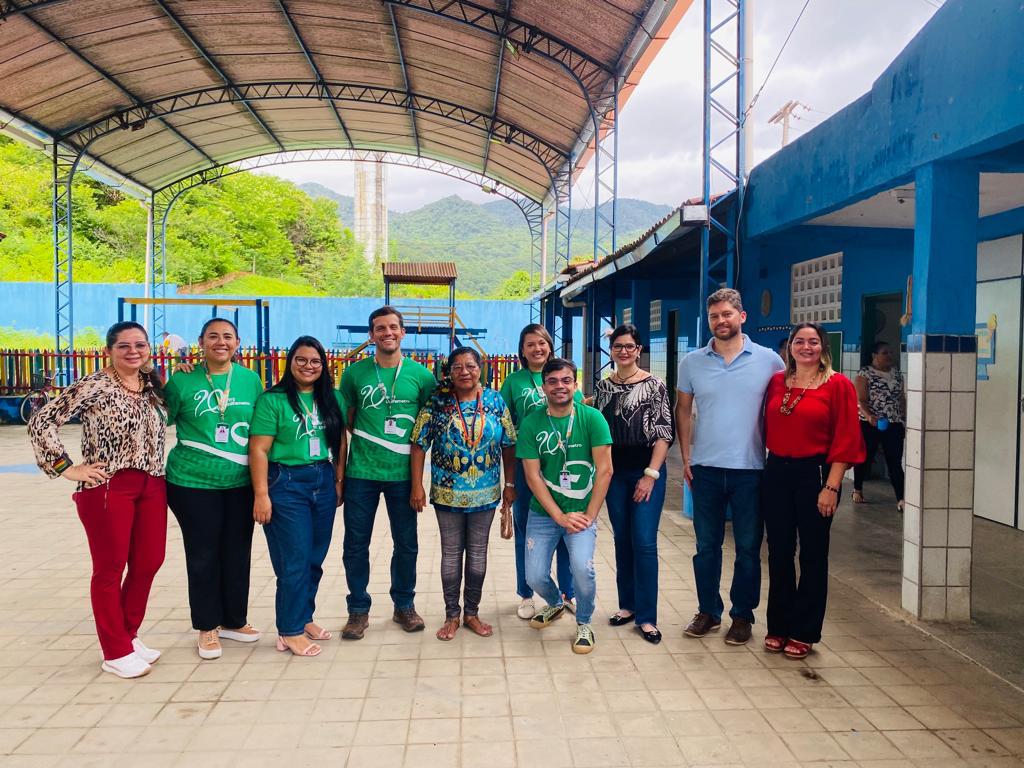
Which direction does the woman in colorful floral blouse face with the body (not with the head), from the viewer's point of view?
toward the camera

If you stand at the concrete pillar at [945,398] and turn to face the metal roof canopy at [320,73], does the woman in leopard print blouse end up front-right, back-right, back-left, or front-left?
front-left

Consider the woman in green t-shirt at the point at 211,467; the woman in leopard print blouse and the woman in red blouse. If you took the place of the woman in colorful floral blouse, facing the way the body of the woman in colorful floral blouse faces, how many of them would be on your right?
2

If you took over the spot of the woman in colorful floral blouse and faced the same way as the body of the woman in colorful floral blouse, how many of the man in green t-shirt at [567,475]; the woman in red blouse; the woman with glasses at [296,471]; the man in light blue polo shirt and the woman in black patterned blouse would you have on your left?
4

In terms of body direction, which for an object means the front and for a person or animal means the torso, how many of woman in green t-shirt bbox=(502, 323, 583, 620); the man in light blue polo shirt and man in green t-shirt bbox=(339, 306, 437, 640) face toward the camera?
3

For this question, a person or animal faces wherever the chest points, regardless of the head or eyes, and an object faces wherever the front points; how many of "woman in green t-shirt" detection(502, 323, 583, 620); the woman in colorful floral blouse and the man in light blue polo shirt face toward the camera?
3

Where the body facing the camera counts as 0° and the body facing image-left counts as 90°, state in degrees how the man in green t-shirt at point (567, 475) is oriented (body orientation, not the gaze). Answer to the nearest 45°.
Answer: approximately 0°

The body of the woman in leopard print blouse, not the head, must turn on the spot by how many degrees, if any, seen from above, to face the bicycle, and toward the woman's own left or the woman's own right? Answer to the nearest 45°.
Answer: approximately 135° to the woman's own left

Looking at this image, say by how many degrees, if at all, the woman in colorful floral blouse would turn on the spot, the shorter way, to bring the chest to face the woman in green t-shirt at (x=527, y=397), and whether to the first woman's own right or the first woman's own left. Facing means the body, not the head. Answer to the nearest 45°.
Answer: approximately 135° to the first woman's own left

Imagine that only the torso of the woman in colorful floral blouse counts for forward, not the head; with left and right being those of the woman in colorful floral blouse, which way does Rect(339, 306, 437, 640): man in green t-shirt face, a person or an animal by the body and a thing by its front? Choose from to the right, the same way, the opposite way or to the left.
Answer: the same way

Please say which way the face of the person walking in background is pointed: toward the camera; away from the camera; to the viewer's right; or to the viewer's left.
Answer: toward the camera

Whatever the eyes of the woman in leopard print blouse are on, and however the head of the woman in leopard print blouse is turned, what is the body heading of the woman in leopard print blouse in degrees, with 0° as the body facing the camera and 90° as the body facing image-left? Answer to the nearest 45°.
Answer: approximately 315°

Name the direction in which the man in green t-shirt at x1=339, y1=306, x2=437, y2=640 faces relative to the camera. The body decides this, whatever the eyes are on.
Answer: toward the camera

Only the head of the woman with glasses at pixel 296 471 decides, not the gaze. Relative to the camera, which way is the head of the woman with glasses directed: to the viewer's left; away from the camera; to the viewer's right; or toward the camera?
toward the camera

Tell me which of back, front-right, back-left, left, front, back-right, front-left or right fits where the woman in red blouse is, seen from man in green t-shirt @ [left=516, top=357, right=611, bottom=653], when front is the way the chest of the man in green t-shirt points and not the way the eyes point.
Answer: left

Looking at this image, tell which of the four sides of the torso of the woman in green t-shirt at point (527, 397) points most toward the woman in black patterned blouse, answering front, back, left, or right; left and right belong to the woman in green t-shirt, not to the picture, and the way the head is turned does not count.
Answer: left

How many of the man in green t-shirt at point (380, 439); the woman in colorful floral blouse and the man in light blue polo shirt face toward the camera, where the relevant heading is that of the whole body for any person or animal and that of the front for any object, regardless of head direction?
3

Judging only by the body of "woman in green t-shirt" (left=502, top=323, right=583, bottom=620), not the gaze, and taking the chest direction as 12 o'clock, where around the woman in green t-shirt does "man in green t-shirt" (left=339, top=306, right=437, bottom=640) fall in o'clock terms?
The man in green t-shirt is roughly at 2 o'clock from the woman in green t-shirt.

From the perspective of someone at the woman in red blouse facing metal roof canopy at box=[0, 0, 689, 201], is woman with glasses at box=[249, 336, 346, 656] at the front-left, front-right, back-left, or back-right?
front-left

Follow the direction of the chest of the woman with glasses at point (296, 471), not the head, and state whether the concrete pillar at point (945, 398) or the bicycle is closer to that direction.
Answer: the concrete pillar

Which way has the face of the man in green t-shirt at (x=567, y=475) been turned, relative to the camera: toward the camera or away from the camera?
toward the camera
